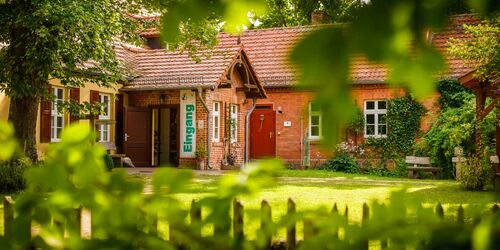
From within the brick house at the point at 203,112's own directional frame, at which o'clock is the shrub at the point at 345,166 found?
The shrub is roughly at 9 o'clock from the brick house.

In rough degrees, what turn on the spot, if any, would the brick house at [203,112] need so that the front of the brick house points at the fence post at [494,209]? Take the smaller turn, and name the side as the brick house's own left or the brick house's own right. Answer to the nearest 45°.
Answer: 0° — it already faces it

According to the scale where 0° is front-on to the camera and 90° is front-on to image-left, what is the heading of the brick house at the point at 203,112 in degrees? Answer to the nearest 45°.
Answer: approximately 0°

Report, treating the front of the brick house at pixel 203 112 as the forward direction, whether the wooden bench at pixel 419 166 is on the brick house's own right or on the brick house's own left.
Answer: on the brick house's own left
